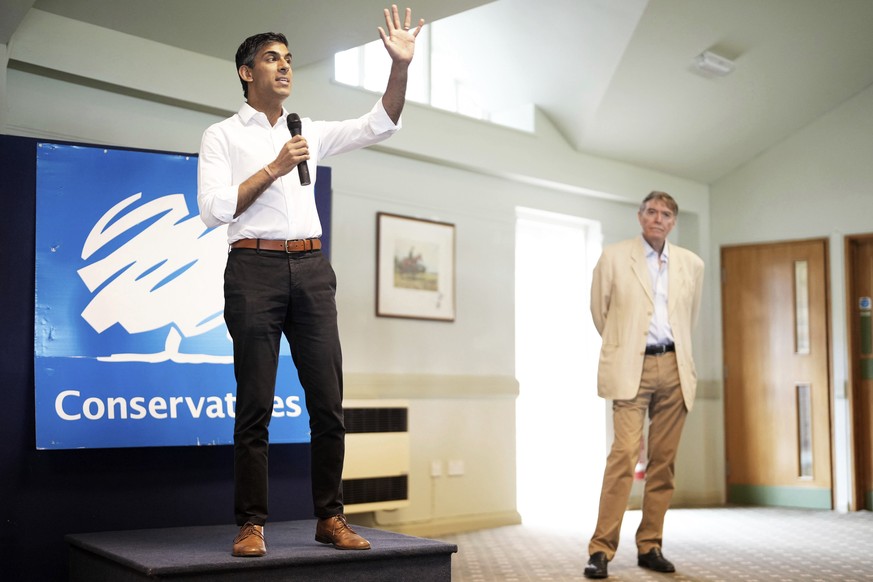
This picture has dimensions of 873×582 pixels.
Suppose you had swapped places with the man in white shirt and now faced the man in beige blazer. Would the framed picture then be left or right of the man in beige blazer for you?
left

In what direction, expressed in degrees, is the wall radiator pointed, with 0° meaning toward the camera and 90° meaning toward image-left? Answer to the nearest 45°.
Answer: approximately 315°

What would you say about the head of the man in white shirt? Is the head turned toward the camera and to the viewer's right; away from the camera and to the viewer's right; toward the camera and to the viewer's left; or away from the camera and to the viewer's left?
toward the camera and to the viewer's right

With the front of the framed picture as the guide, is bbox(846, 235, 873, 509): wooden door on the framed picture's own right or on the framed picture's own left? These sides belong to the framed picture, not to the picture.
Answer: on the framed picture's own left

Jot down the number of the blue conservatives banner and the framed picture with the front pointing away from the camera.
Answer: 0

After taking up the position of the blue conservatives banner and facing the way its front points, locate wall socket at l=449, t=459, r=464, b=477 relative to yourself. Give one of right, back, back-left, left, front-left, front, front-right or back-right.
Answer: back-left
